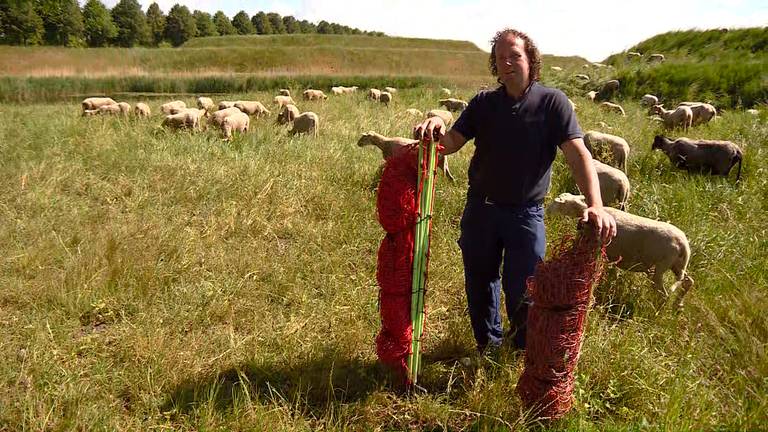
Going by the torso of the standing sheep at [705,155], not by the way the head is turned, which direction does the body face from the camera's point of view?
to the viewer's left

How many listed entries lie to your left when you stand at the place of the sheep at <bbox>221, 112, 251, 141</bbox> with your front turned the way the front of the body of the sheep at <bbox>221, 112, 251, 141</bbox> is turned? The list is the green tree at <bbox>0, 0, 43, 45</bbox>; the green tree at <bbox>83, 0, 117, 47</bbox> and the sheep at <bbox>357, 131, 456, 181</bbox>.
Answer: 1

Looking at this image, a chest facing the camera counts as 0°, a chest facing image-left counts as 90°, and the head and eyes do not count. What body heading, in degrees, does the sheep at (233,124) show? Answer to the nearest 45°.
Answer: approximately 45°

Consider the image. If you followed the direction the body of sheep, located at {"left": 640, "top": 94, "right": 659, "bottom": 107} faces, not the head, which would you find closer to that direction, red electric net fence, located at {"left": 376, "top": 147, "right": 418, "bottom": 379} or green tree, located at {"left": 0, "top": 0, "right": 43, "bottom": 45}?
the green tree

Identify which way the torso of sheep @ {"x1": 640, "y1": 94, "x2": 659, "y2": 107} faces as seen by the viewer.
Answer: to the viewer's left

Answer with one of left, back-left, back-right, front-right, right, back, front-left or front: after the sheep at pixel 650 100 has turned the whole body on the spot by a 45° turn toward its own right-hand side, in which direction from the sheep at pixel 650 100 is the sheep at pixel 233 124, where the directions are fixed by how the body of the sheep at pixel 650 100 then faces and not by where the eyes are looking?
left

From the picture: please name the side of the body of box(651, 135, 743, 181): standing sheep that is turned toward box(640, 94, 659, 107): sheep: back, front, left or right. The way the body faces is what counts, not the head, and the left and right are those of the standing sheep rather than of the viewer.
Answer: right

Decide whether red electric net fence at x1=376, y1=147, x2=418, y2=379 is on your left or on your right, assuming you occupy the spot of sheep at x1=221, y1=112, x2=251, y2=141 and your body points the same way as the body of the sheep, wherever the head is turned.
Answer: on your left

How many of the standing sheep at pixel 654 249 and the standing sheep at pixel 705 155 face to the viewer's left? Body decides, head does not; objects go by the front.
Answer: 2

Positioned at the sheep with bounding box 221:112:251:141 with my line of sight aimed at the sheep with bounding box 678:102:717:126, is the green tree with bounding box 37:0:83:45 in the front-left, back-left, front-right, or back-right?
back-left

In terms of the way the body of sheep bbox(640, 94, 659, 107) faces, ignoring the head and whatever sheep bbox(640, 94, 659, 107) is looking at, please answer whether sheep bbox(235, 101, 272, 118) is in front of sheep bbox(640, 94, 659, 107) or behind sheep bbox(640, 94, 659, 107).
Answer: in front

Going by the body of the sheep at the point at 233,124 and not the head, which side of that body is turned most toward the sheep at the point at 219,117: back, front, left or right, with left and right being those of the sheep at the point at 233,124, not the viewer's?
right
